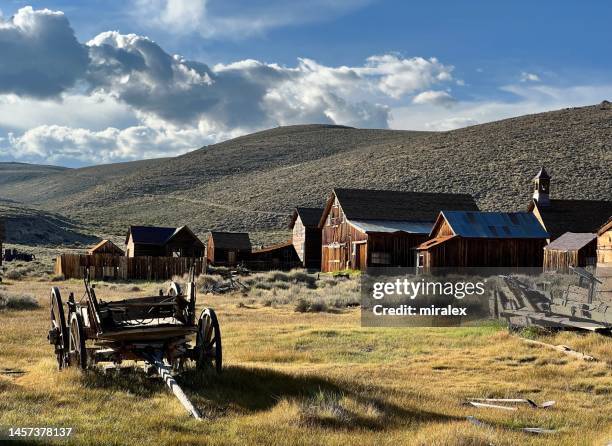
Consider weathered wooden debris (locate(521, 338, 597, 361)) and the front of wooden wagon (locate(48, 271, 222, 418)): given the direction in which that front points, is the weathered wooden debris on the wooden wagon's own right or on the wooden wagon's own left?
on the wooden wagon's own left

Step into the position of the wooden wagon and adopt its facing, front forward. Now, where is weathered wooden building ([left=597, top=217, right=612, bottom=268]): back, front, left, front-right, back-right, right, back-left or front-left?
back-left

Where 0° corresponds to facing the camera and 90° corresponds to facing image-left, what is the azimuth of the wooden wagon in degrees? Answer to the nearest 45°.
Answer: approximately 0°

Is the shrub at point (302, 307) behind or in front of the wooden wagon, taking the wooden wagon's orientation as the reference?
behind

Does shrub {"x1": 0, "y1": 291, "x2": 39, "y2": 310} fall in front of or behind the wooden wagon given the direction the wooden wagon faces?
behind

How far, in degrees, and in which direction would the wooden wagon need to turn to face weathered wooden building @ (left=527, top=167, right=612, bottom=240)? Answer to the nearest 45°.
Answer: approximately 135° to its left

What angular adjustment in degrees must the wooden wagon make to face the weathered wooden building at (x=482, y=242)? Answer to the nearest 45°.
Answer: approximately 135° to its left

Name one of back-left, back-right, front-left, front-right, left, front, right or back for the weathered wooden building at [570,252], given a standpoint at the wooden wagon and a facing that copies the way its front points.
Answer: back-left
